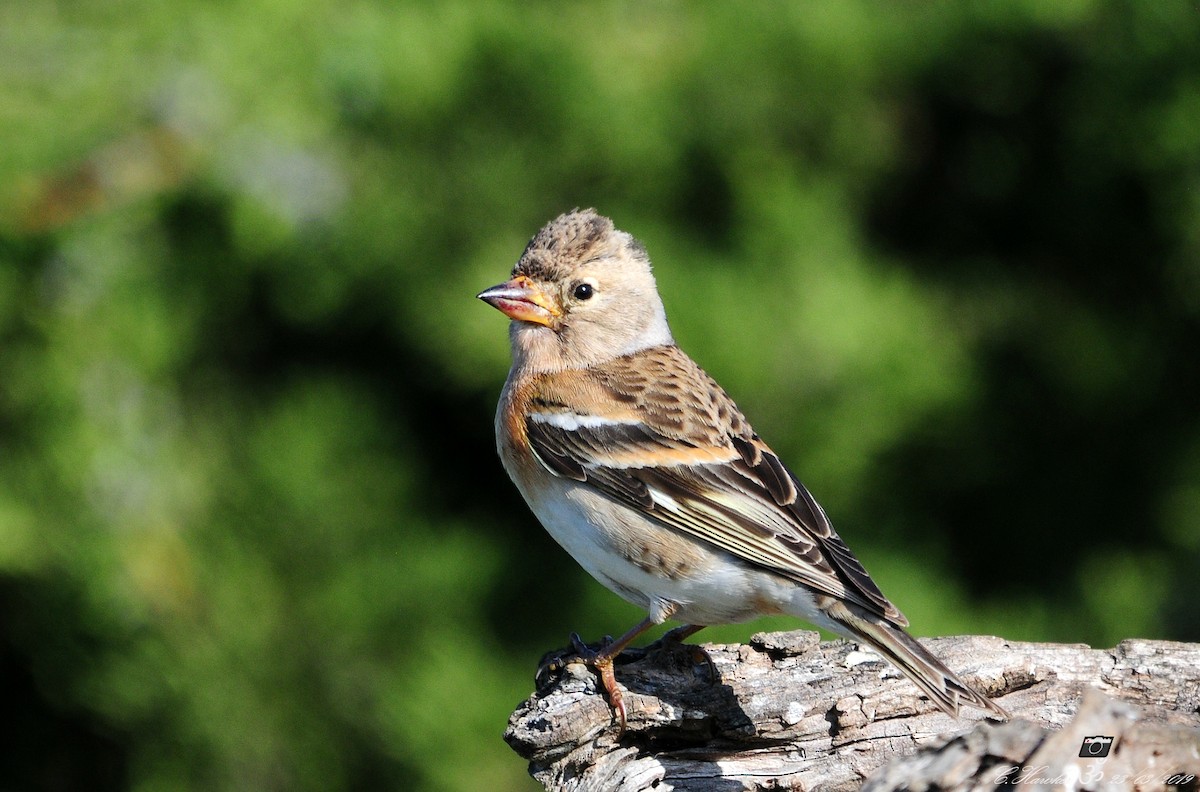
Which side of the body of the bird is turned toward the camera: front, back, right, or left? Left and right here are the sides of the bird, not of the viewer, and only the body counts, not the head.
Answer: left
